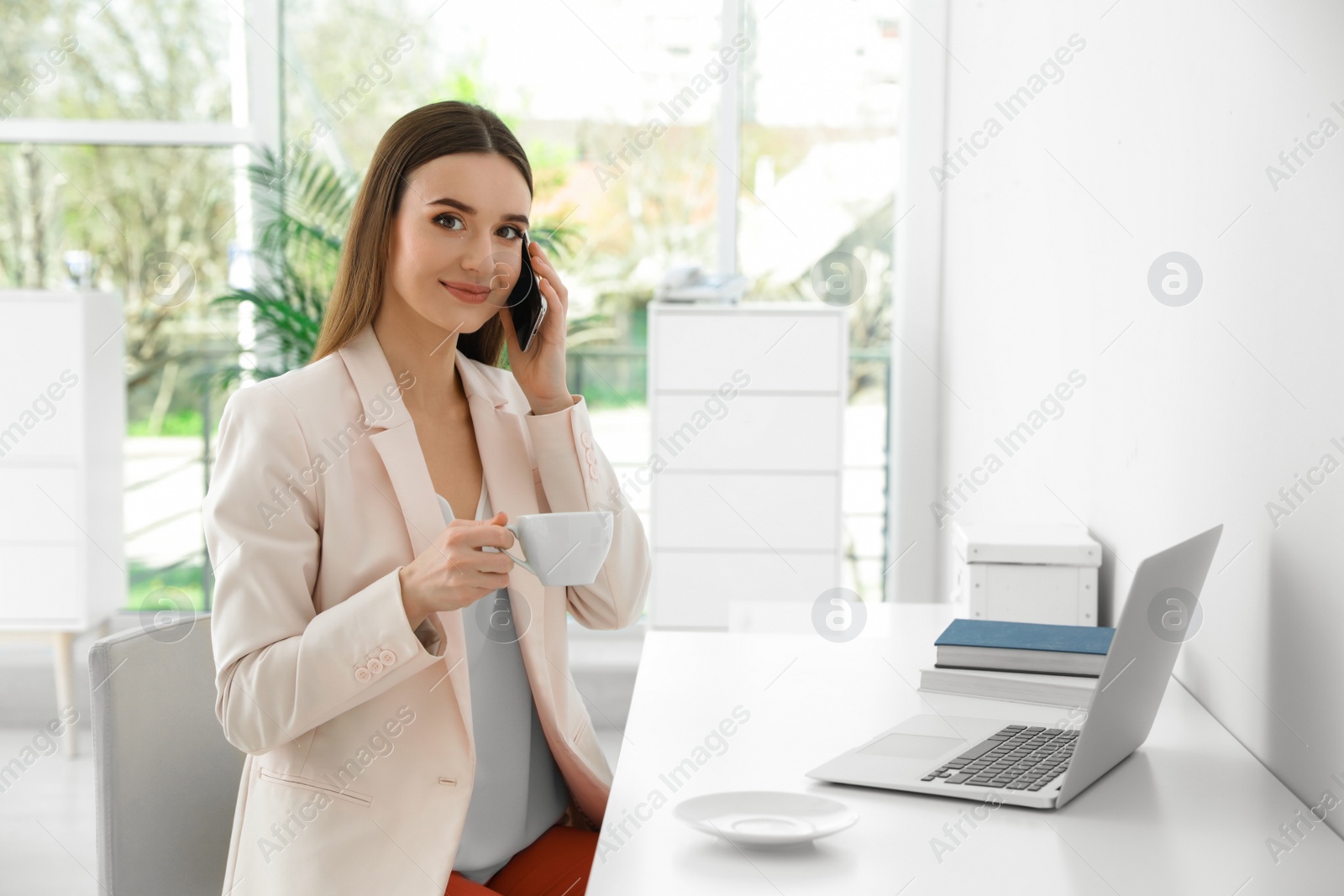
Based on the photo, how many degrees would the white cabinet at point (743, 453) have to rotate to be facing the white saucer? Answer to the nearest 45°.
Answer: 0° — it already faces it

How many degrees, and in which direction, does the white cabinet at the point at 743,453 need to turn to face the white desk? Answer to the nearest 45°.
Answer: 0° — it already faces it

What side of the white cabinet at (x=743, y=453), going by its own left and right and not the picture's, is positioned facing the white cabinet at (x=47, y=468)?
right

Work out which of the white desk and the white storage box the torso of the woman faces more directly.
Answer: the white desk

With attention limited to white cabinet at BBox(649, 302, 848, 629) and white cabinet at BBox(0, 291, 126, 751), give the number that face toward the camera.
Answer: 2

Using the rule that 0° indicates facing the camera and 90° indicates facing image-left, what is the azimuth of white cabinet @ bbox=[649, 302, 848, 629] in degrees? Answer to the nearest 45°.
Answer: approximately 0°

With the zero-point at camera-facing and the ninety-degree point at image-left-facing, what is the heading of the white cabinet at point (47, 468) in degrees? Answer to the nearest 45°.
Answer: approximately 0°

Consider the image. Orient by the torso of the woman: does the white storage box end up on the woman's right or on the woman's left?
on the woman's left
